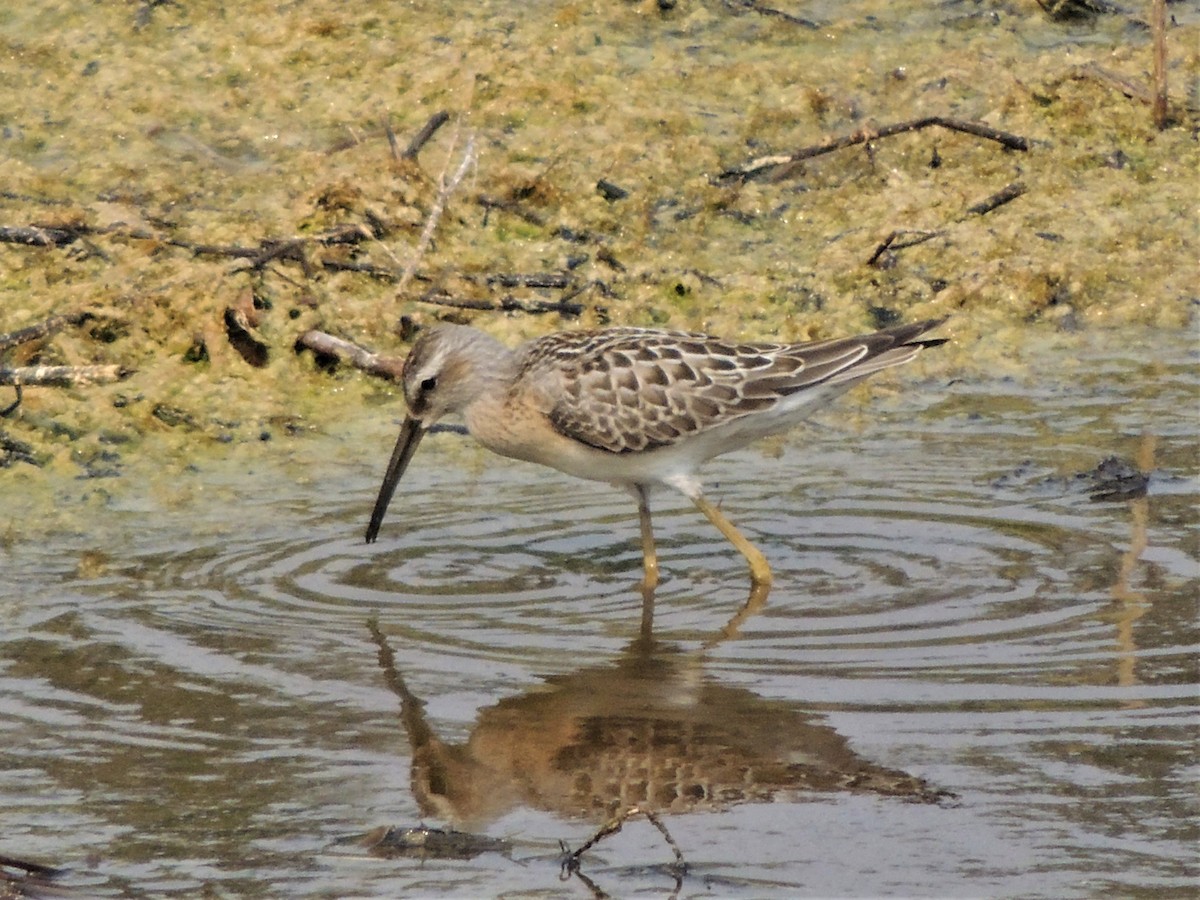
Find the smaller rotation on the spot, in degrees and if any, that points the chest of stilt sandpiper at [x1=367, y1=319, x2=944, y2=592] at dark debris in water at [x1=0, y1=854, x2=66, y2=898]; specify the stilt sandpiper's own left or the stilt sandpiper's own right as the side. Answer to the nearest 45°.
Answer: approximately 90° to the stilt sandpiper's own left

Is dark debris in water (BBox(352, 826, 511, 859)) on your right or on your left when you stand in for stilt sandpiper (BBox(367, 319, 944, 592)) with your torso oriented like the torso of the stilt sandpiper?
on your left

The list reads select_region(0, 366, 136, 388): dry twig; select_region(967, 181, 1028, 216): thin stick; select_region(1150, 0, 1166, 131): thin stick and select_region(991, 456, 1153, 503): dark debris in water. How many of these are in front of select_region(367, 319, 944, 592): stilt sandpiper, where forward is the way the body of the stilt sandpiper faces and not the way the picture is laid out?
1

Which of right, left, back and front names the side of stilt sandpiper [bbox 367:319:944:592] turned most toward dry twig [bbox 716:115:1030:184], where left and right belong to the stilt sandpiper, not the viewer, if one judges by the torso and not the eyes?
right

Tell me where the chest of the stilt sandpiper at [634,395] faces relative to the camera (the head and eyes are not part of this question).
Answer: to the viewer's left

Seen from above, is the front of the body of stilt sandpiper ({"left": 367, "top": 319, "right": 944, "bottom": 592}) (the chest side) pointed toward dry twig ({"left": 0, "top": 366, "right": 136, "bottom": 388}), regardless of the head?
yes

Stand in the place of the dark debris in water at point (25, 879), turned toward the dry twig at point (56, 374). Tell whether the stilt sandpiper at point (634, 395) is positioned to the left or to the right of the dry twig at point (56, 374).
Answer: right

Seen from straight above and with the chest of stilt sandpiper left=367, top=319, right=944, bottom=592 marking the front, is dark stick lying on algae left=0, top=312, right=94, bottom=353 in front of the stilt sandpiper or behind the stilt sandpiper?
in front

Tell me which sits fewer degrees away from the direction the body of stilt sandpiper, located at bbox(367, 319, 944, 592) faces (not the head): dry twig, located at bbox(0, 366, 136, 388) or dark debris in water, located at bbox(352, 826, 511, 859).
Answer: the dry twig

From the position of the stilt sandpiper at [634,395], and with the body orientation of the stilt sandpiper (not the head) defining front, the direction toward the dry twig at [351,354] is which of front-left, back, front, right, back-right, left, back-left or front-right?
front-right

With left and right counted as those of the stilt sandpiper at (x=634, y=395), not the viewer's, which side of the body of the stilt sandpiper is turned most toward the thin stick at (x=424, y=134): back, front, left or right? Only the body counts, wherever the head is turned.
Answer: right

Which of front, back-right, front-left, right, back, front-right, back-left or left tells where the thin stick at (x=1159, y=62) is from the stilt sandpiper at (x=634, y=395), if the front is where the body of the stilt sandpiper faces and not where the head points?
back-right
